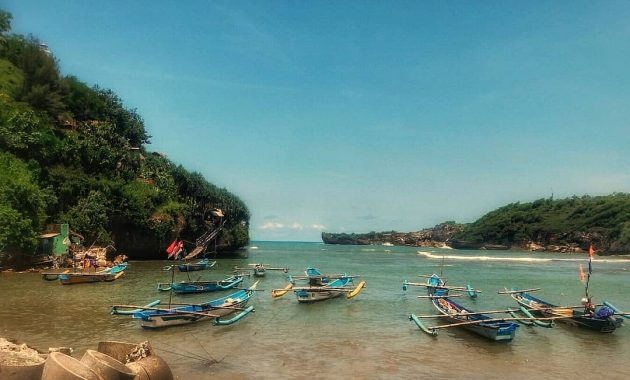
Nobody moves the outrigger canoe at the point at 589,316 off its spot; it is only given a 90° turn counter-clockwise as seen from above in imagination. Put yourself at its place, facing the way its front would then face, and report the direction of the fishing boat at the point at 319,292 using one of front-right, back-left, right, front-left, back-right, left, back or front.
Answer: front-right

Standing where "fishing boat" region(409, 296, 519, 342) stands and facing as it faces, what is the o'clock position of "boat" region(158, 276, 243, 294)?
The boat is roughly at 11 o'clock from the fishing boat.

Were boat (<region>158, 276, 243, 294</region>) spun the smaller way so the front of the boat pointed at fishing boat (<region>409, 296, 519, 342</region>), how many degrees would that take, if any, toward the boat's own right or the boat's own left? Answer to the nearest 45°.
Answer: approximately 45° to the boat's own right

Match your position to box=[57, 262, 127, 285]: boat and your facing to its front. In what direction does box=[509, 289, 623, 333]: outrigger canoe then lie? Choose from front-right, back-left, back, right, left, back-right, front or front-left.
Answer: front-right

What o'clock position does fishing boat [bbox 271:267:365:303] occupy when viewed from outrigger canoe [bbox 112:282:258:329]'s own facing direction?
The fishing boat is roughly at 12 o'clock from the outrigger canoe.

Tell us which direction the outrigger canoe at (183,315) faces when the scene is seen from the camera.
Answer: facing away from the viewer and to the right of the viewer

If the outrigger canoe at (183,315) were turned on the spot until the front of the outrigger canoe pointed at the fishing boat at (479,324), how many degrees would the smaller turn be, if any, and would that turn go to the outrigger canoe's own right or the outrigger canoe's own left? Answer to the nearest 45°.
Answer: approximately 45° to the outrigger canoe's own right

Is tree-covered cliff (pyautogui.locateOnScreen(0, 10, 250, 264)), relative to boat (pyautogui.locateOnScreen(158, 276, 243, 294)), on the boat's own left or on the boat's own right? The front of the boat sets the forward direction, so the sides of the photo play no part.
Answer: on the boat's own left

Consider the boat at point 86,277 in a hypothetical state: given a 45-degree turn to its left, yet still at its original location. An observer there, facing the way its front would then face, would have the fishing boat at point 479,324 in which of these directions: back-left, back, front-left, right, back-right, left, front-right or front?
right

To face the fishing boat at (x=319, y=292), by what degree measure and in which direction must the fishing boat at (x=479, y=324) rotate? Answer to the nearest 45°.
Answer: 0° — it already faces it

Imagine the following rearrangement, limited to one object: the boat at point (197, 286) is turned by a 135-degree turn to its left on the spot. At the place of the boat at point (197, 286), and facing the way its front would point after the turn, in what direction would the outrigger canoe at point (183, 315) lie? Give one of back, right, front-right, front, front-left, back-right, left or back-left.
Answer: back-left

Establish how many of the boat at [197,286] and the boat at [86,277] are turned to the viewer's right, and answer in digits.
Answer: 2

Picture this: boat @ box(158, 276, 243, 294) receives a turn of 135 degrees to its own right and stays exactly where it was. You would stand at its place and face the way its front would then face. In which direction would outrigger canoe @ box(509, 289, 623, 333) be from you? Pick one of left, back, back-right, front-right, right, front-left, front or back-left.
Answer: left

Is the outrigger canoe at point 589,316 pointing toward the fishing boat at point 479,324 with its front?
no

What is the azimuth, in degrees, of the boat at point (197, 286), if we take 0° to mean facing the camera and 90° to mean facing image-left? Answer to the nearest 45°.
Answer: approximately 270°

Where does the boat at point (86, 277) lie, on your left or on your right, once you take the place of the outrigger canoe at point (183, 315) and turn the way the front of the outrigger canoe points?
on your left

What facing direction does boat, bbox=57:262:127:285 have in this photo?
to the viewer's right
